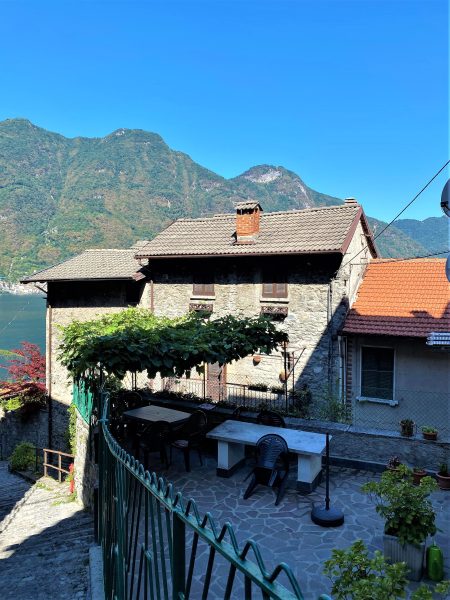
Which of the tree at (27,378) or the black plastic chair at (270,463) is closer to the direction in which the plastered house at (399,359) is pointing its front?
the black plastic chair

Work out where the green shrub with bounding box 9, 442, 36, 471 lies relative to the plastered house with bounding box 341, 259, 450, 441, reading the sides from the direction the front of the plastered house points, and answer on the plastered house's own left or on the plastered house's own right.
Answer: on the plastered house's own right

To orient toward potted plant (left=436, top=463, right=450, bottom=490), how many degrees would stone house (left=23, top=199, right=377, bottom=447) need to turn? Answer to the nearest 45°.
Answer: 0° — it already faces it

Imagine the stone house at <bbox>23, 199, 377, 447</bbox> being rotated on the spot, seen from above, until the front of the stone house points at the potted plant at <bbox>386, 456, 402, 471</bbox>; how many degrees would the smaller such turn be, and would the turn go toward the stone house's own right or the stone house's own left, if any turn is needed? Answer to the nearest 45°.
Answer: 0° — it already faces it

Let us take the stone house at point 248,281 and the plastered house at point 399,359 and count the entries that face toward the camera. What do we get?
2

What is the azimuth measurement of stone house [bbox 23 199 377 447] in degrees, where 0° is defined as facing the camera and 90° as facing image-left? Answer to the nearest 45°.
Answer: approximately 0°

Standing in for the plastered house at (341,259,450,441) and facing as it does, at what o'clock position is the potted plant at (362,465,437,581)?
The potted plant is roughly at 12 o'clock from the plastered house.

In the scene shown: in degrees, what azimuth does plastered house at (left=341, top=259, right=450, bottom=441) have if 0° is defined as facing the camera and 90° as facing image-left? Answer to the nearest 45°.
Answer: approximately 0°
